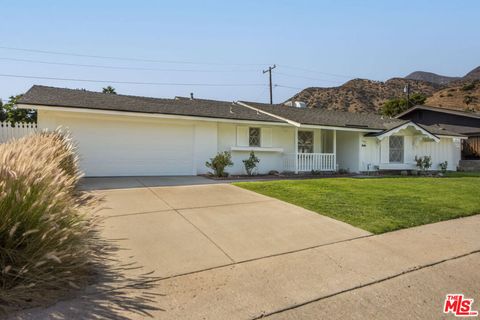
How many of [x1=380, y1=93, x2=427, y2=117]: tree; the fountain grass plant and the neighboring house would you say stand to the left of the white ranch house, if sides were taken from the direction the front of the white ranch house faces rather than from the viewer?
2

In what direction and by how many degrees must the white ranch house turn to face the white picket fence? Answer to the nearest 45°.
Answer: approximately 90° to its right

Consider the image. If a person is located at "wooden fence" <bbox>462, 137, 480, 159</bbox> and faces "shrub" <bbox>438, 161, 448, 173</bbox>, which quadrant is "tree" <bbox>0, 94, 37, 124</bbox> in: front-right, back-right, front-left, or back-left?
front-right

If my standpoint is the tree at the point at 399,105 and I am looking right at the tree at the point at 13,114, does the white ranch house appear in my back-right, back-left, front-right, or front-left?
front-left

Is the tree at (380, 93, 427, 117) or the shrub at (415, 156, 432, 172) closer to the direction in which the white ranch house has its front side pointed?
the shrub

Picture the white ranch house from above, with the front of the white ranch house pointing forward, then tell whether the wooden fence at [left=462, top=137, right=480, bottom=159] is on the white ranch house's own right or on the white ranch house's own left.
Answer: on the white ranch house's own left

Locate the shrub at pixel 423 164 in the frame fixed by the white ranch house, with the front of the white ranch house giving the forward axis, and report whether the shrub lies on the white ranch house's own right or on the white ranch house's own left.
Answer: on the white ranch house's own left

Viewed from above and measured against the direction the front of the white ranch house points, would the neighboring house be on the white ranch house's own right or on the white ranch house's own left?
on the white ranch house's own left

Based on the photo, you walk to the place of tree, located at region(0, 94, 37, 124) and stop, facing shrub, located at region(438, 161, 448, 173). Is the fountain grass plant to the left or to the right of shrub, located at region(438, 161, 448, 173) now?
right

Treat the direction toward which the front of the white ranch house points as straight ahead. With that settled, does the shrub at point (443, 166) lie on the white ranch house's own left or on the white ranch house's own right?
on the white ranch house's own left

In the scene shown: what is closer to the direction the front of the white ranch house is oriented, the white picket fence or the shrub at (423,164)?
the shrub

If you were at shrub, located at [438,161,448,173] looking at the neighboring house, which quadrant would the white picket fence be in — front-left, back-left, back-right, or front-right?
back-left

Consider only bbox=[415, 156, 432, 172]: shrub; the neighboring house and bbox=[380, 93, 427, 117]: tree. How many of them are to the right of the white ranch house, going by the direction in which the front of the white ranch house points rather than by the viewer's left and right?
0

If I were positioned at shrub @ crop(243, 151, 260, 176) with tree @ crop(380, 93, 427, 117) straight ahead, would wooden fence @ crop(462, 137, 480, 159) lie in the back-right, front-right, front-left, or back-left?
front-right
